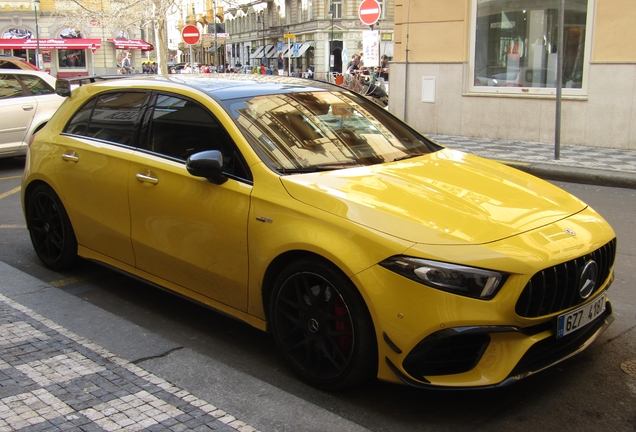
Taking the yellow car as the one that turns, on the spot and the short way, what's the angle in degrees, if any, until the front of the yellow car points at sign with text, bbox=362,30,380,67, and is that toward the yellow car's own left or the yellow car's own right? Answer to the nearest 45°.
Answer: approximately 135° to the yellow car's own left

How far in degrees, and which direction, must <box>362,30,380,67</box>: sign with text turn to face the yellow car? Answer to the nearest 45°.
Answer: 0° — it already faces it

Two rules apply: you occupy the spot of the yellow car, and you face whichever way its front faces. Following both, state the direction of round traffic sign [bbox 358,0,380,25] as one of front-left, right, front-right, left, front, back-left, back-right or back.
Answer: back-left

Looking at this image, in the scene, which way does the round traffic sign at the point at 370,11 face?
toward the camera

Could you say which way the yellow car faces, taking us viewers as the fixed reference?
facing the viewer and to the right of the viewer

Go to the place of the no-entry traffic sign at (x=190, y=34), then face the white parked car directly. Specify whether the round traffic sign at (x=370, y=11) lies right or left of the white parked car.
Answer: left

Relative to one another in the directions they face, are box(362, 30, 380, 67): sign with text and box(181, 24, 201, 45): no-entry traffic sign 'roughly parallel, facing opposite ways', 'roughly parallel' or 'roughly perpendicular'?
roughly parallel

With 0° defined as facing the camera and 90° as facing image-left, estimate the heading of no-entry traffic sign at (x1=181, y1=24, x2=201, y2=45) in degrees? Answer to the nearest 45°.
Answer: approximately 0°

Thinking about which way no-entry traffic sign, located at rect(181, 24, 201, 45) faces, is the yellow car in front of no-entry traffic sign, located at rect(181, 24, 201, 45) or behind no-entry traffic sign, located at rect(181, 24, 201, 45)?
in front

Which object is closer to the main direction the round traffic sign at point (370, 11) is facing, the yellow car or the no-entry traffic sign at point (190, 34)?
the yellow car
